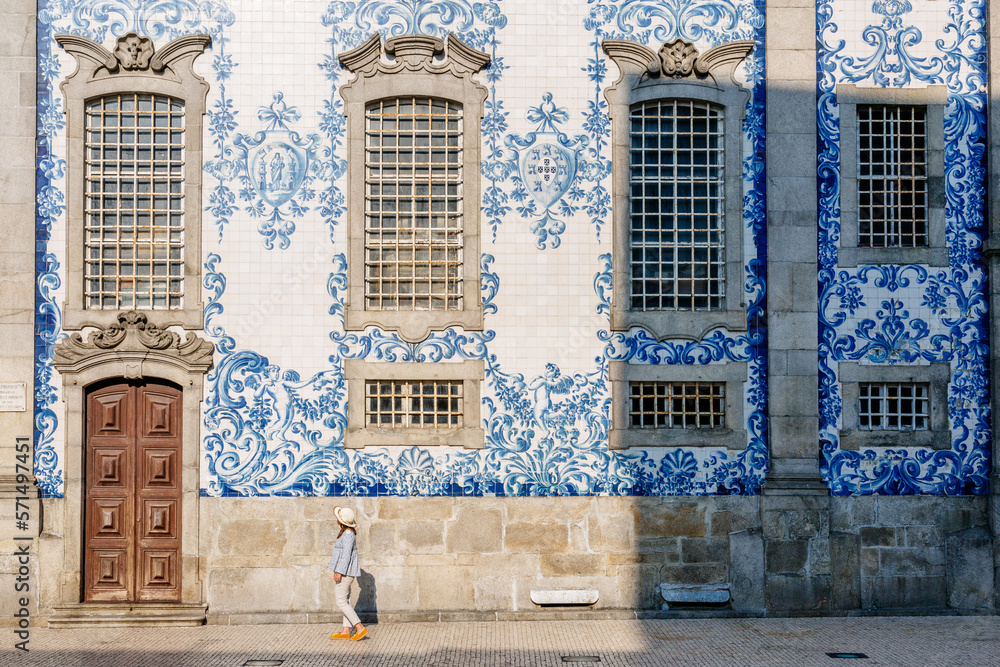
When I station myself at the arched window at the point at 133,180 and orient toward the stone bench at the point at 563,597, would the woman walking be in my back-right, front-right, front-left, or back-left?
front-right

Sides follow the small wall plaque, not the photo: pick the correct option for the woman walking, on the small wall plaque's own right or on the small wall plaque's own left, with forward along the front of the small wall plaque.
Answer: on the small wall plaque's own left

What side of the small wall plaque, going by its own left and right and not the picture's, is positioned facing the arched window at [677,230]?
left

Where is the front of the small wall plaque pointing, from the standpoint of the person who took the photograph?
facing the viewer

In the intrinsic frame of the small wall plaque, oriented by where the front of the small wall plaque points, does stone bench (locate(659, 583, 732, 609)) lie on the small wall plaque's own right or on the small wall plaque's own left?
on the small wall plaque's own left

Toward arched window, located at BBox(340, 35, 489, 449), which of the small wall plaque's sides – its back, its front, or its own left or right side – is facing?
left
